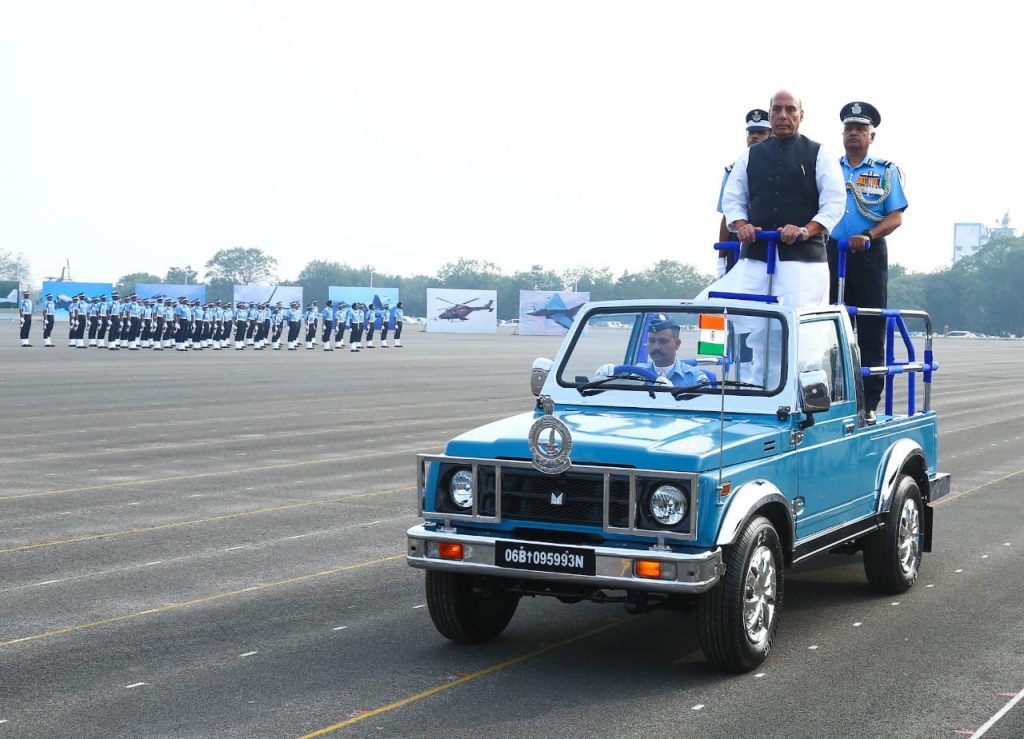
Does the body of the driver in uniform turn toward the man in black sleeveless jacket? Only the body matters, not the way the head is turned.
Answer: no

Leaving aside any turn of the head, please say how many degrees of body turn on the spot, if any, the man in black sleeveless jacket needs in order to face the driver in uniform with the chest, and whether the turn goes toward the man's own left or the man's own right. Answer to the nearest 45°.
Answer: approximately 45° to the man's own right

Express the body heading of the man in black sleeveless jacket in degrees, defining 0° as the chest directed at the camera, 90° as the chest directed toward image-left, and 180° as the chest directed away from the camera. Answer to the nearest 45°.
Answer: approximately 0°

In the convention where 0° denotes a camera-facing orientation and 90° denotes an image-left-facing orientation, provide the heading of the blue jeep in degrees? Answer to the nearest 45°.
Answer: approximately 45°

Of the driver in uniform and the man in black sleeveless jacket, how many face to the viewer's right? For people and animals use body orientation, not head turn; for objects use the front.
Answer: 0

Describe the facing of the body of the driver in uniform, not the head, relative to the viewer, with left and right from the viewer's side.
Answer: facing the viewer and to the left of the viewer

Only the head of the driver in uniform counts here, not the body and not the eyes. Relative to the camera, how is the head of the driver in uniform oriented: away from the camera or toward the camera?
toward the camera
